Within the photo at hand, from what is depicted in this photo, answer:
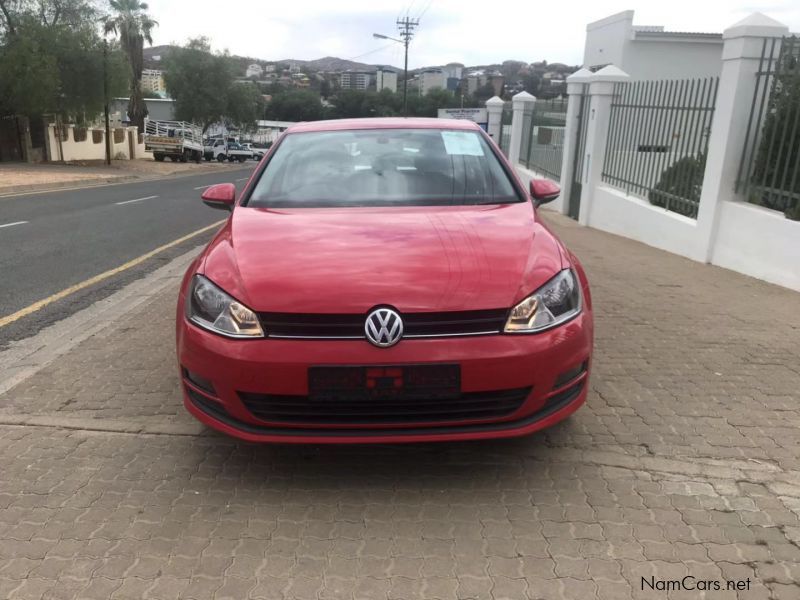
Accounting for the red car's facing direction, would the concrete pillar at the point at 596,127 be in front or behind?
behind

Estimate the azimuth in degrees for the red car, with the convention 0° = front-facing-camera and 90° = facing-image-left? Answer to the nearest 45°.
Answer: approximately 0°

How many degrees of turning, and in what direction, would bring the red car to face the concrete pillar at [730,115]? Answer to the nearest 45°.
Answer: approximately 135° to its left

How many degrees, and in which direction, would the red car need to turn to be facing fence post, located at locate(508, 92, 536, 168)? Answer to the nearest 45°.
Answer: approximately 180°

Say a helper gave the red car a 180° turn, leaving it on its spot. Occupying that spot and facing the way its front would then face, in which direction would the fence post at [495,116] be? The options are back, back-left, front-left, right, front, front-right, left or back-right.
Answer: front

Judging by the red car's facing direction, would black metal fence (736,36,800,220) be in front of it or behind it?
behind

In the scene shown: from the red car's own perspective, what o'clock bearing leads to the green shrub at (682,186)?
The green shrub is roughly at 7 o'clock from the red car.

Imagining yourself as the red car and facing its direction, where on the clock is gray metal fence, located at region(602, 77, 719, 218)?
The gray metal fence is roughly at 7 o'clock from the red car.

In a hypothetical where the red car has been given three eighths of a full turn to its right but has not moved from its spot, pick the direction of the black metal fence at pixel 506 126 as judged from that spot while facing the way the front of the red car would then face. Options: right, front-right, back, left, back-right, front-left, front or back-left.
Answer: front-right
